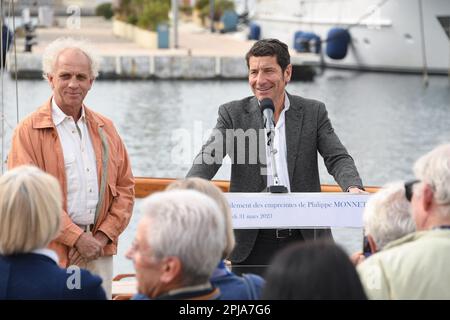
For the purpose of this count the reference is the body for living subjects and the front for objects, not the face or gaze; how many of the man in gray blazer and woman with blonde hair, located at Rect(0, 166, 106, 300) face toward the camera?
1

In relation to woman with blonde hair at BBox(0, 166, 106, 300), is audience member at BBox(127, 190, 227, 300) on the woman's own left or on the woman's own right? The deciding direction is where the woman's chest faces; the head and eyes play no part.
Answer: on the woman's own right

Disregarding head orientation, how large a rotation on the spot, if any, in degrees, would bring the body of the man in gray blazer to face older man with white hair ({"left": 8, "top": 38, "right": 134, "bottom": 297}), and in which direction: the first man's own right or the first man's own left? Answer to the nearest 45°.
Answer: approximately 90° to the first man's own right

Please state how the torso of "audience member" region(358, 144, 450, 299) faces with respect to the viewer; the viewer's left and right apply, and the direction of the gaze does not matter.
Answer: facing away from the viewer and to the left of the viewer

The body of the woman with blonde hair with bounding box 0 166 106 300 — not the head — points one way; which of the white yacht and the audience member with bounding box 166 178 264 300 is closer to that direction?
the white yacht

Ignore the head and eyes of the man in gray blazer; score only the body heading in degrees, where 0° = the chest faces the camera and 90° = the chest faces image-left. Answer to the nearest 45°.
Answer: approximately 0°

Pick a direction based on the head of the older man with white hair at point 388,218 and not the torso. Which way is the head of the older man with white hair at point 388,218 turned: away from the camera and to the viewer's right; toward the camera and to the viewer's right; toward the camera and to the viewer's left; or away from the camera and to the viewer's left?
away from the camera and to the viewer's left

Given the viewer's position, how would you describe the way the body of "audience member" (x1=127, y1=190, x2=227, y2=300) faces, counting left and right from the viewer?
facing away from the viewer and to the left of the viewer

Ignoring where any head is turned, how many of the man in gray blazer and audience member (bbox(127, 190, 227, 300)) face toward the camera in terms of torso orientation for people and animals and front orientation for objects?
1
